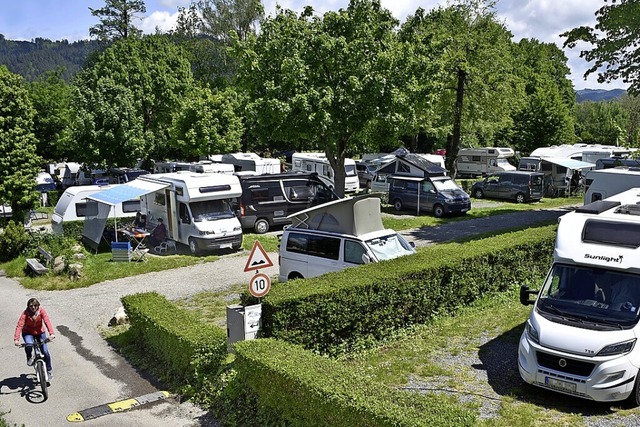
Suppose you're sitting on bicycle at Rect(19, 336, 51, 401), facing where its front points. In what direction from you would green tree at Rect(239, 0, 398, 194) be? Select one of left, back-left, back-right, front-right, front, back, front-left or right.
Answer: back-left

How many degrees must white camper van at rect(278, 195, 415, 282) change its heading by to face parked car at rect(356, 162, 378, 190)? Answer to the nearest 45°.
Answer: approximately 135° to its left

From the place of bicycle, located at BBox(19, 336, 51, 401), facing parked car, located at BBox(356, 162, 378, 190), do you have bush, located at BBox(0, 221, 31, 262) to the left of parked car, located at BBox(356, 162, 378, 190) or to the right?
left

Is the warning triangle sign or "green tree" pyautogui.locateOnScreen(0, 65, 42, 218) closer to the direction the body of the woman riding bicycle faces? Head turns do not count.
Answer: the warning triangle sign

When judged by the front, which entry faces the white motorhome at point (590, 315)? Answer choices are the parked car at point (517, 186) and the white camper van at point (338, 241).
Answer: the white camper van

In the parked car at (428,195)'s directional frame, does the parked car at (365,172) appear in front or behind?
behind

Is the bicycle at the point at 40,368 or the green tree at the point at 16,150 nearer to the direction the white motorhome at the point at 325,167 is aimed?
the bicycle
